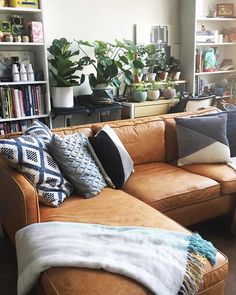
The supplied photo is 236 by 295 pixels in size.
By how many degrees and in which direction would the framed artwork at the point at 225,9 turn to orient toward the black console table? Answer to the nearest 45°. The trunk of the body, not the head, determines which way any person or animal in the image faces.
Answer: approximately 45° to its right

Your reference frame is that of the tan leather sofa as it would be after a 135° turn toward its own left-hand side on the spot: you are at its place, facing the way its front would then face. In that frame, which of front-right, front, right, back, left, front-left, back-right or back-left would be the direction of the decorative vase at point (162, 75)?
front

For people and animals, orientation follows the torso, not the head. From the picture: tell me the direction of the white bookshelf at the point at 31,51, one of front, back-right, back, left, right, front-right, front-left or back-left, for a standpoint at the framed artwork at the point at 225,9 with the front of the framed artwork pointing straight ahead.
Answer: front-right

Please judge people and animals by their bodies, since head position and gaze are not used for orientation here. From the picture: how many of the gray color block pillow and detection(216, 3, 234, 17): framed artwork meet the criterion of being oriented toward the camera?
2

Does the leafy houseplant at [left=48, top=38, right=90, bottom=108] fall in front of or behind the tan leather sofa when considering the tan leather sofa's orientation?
behind

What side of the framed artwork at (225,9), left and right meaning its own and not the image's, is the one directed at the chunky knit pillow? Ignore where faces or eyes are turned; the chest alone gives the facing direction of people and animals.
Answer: front

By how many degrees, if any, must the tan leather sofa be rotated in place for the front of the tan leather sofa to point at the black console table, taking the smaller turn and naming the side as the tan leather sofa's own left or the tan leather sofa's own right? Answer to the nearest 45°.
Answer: approximately 135° to the tan leather sofa's own left

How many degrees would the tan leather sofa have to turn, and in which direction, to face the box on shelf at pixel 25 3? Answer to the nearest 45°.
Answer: approximately 180°

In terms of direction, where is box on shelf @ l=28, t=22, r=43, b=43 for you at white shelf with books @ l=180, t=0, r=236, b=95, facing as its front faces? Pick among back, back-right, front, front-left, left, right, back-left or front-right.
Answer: right

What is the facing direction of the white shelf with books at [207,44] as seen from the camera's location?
facing the viewer and to the right of the viewer

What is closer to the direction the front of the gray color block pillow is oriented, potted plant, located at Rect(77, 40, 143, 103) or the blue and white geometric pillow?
the blue and white geometric pillow
